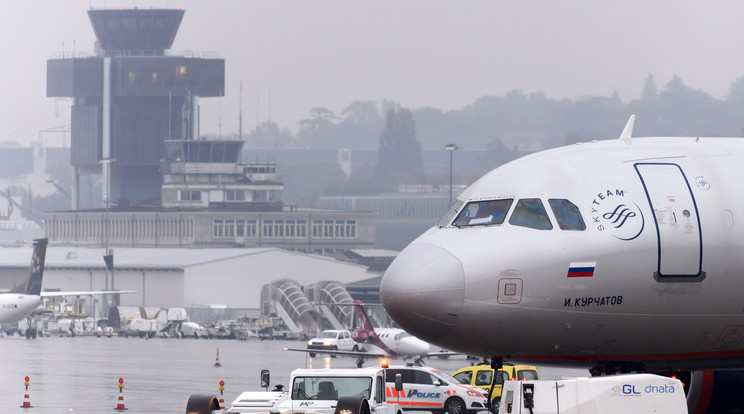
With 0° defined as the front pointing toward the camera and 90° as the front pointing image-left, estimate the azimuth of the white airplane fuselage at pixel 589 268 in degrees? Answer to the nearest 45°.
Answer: approximately 90°
